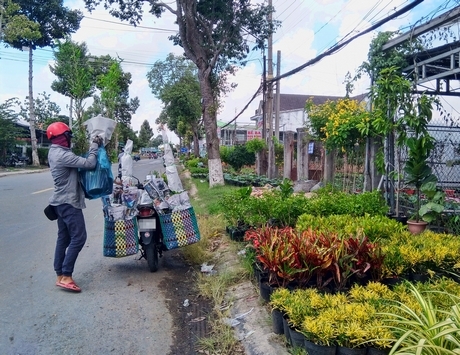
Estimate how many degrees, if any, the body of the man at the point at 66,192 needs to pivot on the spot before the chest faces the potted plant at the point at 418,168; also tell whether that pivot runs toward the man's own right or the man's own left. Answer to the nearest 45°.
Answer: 0° — they already face it

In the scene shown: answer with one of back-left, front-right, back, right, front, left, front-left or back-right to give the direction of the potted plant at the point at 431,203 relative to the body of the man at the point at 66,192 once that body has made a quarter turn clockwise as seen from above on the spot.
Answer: left

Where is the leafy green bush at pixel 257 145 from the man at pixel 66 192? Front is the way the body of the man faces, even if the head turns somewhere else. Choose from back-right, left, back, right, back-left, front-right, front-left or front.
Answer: front-left

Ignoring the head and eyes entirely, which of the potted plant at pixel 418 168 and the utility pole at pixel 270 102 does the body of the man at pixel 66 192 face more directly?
the potted plant

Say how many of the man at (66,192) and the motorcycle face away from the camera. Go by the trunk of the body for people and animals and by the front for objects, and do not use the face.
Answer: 1

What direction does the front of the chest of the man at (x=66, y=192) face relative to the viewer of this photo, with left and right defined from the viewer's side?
facing to the right of the viewer

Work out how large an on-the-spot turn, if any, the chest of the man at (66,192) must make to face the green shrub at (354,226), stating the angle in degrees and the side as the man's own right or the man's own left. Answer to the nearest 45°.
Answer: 0° — they already face it

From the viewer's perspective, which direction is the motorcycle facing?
away from the camera

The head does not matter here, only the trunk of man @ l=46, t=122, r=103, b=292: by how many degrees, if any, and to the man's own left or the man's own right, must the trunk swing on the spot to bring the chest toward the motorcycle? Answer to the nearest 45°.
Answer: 0° — they already face it

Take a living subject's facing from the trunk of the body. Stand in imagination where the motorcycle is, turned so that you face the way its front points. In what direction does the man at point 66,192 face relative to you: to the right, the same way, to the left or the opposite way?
to the right

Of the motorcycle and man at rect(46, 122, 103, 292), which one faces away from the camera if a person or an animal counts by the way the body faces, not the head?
the motorcycle

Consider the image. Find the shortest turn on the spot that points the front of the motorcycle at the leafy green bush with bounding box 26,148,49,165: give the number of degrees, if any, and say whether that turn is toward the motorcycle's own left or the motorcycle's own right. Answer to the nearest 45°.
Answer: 0° — it already faces it

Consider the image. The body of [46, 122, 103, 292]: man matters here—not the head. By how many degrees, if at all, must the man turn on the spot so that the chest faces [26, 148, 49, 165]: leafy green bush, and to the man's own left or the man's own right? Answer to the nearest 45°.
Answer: approximately 90° to the man's own left

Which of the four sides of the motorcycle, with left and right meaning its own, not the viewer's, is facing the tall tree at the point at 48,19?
front
